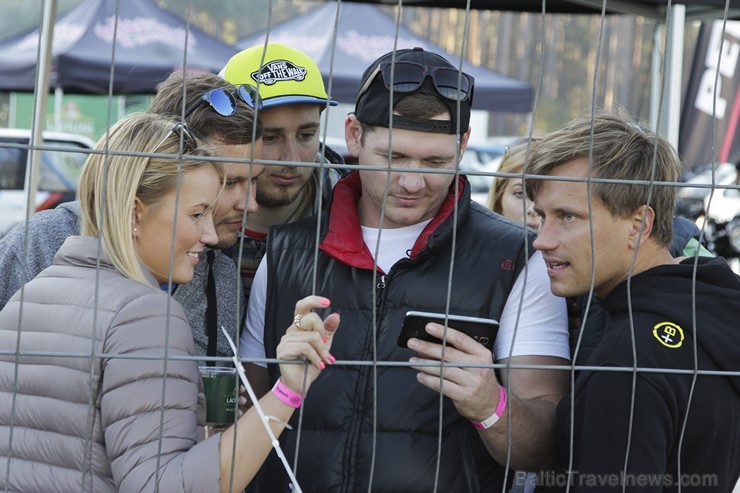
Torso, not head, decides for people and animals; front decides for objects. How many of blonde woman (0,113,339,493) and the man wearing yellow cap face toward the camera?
1

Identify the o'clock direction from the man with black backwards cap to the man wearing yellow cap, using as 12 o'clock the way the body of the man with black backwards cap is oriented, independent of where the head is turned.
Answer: The man wearing yellow cap is roughly at 5 o'clock from the man with black backwards cap.

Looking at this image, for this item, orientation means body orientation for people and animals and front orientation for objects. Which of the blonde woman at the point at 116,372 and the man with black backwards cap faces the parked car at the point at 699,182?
the blonde woman

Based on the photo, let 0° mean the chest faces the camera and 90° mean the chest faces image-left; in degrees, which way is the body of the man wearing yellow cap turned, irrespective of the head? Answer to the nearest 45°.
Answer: approximately 0°

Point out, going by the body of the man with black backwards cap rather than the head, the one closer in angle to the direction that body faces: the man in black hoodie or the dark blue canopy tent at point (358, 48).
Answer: the man in black hoodie

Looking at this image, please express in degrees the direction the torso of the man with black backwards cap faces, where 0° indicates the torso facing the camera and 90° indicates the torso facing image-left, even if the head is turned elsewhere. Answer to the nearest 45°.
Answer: approximately 0°

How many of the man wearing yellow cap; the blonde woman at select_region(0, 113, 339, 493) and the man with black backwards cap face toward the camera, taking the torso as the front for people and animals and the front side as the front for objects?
2

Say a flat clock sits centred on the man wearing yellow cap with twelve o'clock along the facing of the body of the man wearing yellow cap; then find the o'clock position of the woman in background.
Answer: The woman in background is roughly at 8 o'clock from the man wearing yellow cap.

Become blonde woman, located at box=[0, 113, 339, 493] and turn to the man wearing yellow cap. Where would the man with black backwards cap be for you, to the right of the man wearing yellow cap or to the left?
right
